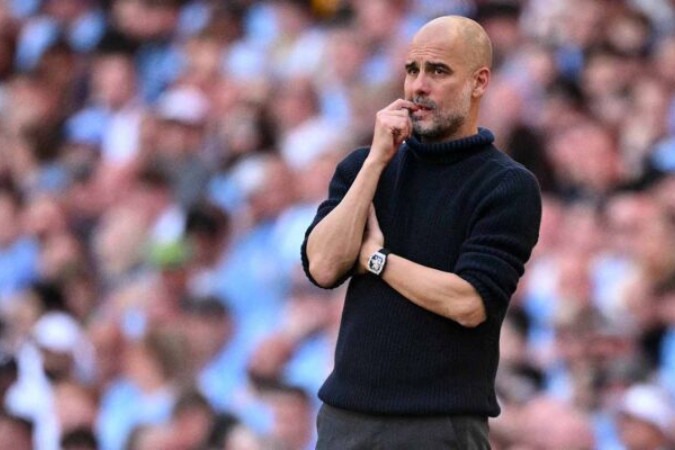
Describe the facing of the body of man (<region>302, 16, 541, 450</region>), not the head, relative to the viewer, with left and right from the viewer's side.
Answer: facing the viewer and to the left of the viewer

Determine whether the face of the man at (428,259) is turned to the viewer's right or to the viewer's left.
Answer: to the viewer's left
